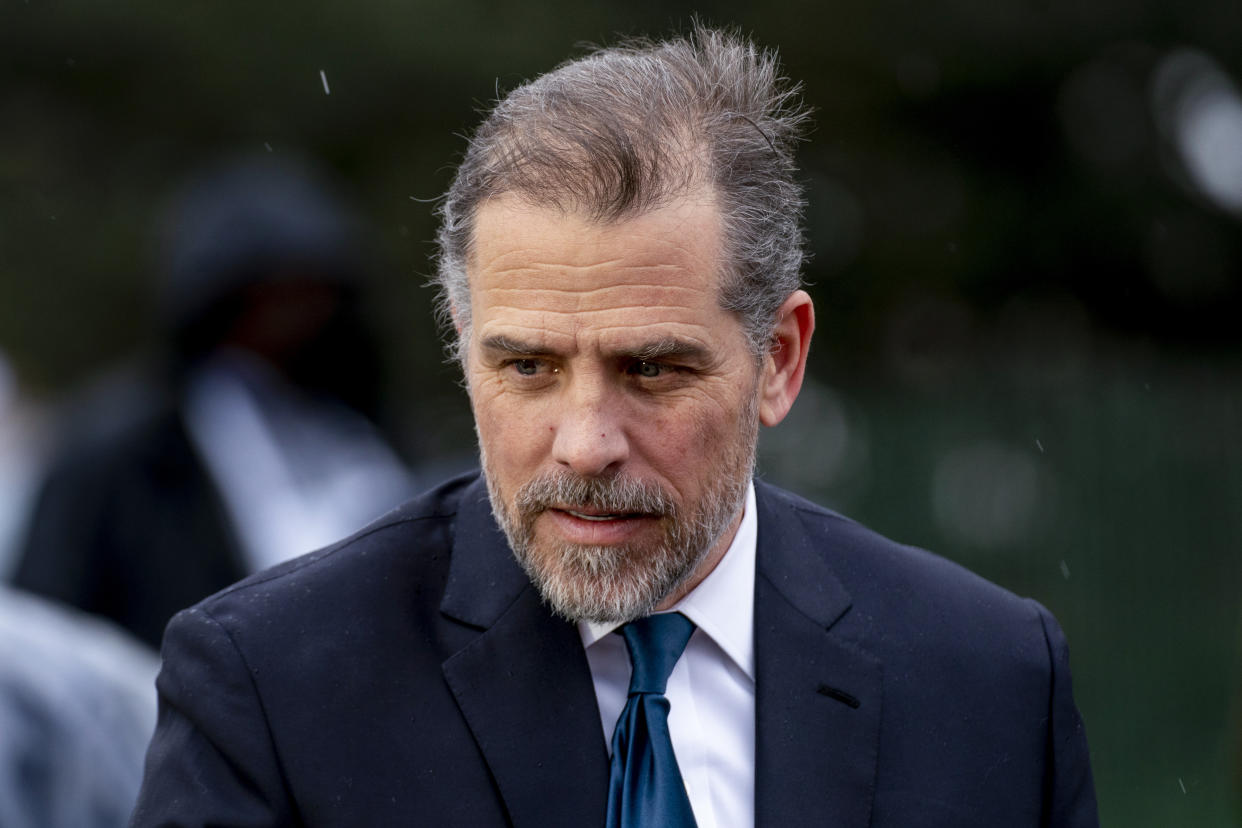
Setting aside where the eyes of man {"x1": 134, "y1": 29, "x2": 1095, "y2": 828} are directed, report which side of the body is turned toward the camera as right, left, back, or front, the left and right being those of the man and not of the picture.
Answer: front

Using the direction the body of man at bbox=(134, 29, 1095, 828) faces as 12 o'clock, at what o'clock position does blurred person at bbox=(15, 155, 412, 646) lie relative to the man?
The blurred person is roughly at 5 o'clock from the man.

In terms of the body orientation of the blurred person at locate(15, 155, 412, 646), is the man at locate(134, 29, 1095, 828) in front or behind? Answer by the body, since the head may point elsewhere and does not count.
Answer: in front

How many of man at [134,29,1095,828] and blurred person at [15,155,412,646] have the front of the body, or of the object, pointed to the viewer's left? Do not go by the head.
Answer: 0

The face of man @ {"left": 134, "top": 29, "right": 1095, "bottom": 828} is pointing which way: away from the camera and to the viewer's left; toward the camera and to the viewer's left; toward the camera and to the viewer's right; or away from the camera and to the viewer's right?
toward the camera and to the viewer's left

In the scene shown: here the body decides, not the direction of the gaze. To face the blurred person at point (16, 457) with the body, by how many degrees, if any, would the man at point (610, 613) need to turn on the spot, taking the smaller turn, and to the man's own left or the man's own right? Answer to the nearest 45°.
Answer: approximately 135° to the man's own right
